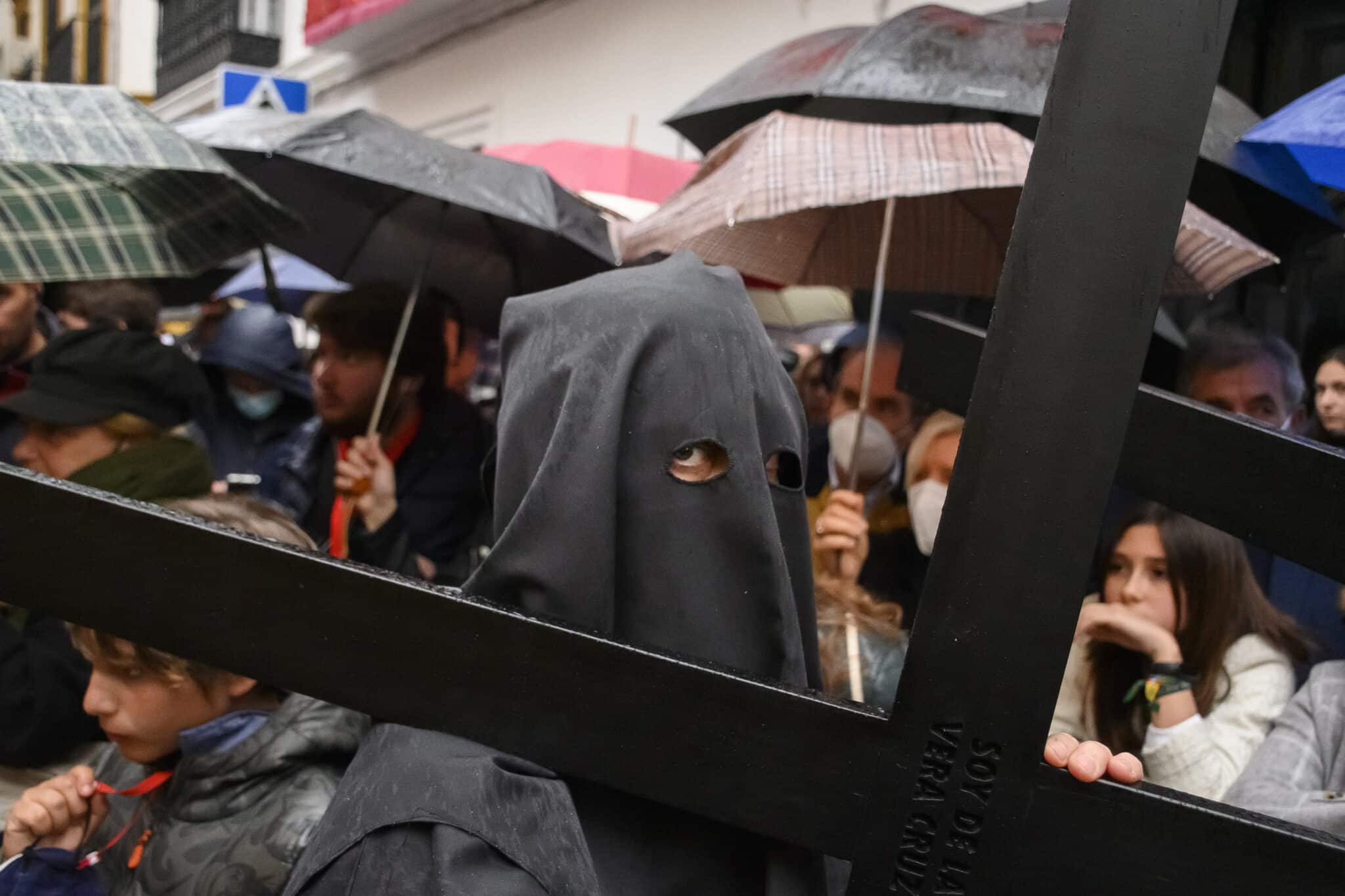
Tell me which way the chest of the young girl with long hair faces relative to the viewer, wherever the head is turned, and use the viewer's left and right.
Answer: facing the viewer and to the left of the viewer

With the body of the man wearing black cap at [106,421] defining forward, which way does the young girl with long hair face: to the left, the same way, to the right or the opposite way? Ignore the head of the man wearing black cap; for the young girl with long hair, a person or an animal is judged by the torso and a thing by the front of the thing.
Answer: the same way

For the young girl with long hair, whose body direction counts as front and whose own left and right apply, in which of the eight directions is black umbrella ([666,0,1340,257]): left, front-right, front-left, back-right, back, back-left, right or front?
right

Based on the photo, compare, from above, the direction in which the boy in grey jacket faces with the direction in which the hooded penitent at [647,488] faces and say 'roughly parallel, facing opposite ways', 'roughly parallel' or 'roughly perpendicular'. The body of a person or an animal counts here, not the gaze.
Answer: roughly perpendicular

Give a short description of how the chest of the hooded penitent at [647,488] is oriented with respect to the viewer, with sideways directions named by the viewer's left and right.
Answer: facing the viewer and to the right of the viewer

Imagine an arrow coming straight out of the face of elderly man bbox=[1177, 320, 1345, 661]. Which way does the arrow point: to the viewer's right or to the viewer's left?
to the viewer's left

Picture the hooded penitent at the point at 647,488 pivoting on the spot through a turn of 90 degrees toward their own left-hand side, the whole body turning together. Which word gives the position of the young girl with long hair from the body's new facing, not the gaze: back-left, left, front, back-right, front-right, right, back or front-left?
front

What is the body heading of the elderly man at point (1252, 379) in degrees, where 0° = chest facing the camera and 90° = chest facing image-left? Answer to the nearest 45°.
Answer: approximately 45°

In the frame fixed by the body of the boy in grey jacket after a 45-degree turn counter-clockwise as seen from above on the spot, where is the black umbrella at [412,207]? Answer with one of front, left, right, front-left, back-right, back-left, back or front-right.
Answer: back

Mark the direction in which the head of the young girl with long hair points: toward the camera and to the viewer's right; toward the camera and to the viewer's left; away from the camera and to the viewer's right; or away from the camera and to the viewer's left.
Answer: toward the camera and to the viewer's left

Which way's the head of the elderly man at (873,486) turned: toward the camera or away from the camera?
toward the camera

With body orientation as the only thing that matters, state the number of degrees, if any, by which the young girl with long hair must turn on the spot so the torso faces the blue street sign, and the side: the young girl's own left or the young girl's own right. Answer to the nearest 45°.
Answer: approximately 90° to the young girl's own right
